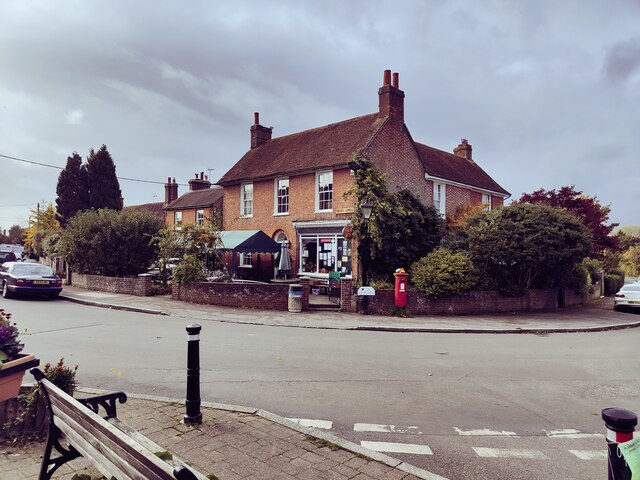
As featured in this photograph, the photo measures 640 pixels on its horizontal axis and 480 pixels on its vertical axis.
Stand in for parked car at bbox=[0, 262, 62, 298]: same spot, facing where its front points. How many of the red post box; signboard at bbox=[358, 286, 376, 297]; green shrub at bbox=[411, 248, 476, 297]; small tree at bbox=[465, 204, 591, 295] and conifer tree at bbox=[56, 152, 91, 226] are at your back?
4

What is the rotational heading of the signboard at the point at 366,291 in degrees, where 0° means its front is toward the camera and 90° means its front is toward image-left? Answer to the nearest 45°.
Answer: approximately 0°

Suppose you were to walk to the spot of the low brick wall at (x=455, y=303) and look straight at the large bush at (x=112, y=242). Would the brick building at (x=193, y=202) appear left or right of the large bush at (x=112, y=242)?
right

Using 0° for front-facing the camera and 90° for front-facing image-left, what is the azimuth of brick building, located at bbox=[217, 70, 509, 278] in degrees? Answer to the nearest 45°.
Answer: approximately 45°

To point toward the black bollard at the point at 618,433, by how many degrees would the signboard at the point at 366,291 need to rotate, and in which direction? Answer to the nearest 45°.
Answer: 0° — it already faces it
